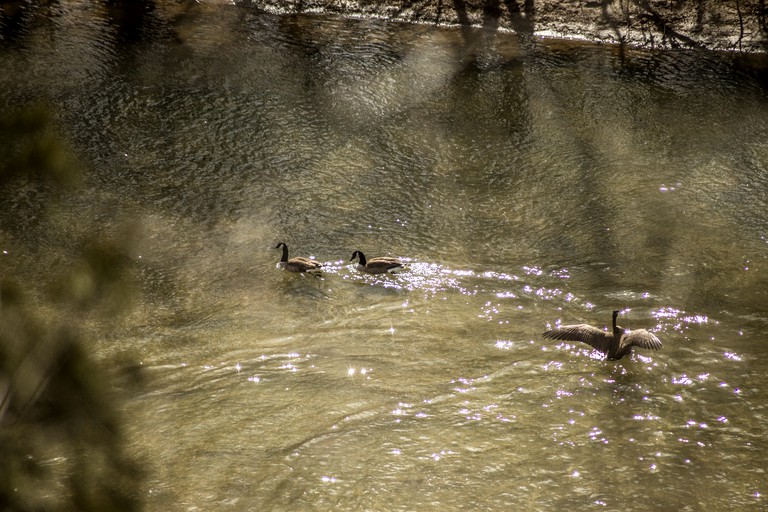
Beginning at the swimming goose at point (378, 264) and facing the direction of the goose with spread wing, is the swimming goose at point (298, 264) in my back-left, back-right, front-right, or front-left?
back-right

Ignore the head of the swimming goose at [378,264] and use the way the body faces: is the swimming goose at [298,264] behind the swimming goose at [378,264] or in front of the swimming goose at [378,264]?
in front

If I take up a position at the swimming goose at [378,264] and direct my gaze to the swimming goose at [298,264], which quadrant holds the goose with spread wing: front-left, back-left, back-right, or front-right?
back-left

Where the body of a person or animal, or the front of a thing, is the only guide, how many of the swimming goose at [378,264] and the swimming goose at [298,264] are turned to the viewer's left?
2

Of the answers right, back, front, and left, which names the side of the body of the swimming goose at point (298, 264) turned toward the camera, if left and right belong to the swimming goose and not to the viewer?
left

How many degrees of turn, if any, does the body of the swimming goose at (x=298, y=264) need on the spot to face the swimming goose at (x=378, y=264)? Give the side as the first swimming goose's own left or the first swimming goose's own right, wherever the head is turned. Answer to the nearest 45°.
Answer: approximately 180°

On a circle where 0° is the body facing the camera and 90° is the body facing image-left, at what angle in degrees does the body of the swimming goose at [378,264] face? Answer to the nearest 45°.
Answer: approximately 90°

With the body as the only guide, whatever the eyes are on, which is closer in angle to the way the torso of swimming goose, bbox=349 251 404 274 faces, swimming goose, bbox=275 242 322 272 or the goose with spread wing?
the swimming goose

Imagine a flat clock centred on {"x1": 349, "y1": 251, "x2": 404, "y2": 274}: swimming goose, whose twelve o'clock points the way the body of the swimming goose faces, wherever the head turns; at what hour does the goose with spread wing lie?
The goose with spread wing is roughly at 7 o'clock from the swimming goose.
